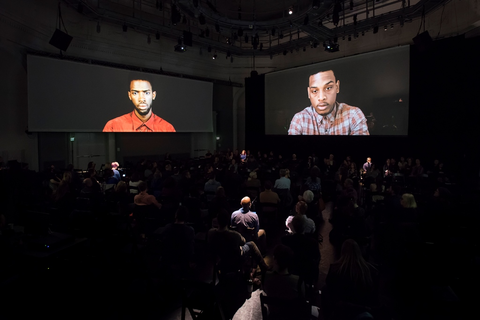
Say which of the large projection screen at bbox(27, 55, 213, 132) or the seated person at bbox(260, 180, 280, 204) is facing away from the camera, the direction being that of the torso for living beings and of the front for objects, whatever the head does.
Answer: the seated person

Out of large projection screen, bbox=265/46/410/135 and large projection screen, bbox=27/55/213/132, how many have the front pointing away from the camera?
0

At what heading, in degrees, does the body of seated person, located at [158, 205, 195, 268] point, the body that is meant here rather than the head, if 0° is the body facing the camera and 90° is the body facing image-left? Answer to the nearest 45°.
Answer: approximately 180°

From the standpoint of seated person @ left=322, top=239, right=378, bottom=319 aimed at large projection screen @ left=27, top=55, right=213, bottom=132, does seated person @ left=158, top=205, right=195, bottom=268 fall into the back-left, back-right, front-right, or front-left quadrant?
front-left

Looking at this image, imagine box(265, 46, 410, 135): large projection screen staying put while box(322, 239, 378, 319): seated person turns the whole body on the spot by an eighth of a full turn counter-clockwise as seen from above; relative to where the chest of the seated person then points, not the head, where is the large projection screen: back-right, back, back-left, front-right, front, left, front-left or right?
front-right

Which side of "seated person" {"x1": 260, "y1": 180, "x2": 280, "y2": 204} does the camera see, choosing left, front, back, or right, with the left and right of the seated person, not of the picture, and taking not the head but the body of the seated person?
back

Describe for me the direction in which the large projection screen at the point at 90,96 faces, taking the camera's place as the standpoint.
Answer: facing the viewer and to the right of the viewer

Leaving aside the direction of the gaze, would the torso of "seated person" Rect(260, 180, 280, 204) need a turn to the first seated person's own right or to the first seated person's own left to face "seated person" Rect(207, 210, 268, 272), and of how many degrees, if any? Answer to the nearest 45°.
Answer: approximately 180°

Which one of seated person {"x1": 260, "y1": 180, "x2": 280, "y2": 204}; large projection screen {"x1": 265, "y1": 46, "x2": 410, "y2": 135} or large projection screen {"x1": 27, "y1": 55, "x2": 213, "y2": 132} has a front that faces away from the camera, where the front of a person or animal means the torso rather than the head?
the seated person

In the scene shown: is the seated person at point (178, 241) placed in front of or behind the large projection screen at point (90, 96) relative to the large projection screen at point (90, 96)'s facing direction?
in front

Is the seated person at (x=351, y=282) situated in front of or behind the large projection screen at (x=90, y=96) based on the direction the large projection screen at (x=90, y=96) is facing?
in front

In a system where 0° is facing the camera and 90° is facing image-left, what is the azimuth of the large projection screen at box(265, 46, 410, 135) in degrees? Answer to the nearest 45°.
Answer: approximately 45°

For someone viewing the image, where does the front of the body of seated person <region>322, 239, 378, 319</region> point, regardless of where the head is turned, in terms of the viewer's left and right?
facing away from the viewer

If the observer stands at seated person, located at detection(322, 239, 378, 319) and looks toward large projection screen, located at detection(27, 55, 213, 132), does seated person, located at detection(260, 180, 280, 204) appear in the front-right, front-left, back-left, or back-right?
front-right

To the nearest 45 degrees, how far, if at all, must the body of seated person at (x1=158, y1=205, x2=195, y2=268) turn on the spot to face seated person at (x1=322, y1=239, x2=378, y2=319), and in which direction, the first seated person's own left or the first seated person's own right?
approximately 135° to the first seated person's own right

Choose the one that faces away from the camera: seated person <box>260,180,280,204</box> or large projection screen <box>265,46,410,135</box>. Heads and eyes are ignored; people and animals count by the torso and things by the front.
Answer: the seated person

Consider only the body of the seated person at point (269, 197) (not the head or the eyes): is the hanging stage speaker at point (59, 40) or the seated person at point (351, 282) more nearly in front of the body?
the hanging stage speaker

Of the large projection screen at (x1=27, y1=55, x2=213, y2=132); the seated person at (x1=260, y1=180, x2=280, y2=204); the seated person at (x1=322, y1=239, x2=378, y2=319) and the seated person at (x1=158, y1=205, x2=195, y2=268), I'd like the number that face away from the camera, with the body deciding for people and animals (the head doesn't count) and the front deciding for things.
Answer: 3
